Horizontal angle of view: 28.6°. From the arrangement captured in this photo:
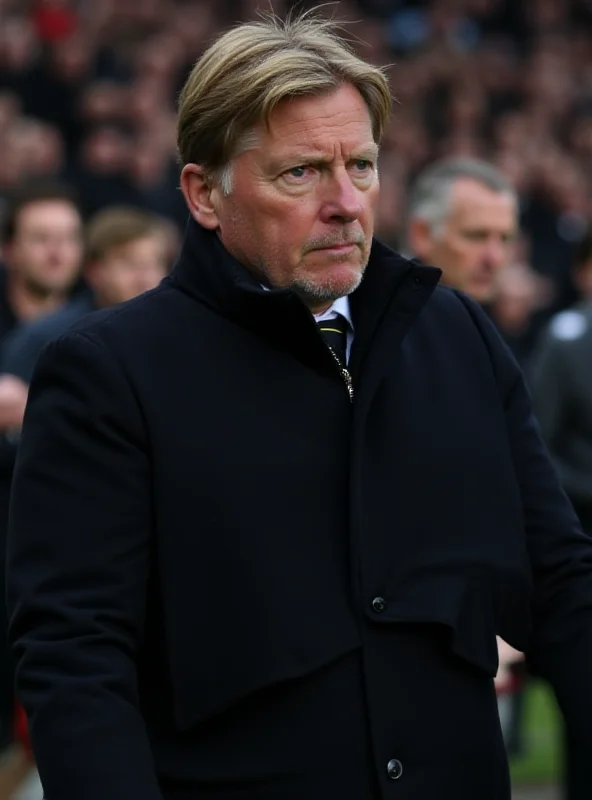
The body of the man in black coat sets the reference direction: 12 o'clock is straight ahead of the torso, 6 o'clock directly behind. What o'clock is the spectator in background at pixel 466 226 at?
The spectator in background is roughly at 8 o'clock from the man in black coat.

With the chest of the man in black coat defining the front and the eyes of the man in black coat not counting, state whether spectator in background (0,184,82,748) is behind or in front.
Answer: behind

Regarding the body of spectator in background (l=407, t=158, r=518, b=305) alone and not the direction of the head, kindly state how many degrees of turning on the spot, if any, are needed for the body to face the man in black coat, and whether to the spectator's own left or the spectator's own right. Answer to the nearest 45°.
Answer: approximately 45° to the spectator's own right

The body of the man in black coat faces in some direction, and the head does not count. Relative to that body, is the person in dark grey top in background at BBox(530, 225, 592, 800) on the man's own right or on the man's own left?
on the man's own left

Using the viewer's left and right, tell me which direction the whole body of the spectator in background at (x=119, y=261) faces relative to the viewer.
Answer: facing the viewer and to the right of the viewer

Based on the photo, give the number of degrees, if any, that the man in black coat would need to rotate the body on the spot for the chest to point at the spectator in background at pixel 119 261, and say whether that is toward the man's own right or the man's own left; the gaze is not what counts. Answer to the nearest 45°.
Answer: approximately 135° to the man's own left
